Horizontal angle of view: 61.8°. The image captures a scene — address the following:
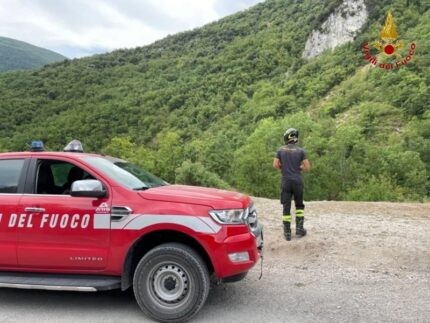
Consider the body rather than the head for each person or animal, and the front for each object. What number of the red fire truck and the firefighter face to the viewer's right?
1

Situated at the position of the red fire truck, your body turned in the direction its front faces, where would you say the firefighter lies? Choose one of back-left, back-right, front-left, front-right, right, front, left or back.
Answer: front-left

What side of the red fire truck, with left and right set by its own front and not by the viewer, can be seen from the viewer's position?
right

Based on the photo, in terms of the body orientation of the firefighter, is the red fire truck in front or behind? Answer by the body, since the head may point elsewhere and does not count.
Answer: behind

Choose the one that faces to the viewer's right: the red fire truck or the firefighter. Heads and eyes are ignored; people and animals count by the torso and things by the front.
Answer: the red fire truck

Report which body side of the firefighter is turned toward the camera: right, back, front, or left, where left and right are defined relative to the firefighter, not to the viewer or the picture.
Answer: back
